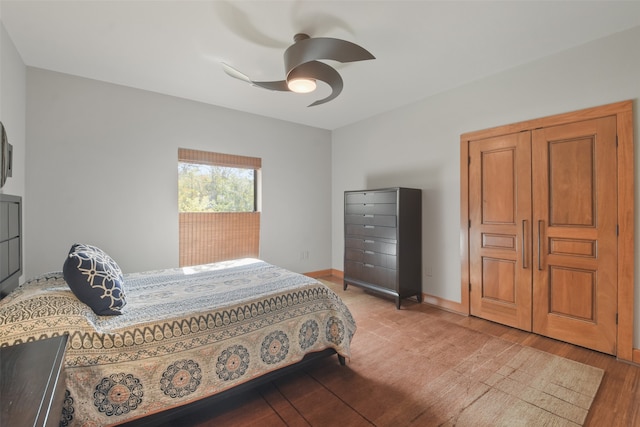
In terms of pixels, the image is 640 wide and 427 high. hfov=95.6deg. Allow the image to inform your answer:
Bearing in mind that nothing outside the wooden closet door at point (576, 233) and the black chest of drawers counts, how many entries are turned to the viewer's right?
0

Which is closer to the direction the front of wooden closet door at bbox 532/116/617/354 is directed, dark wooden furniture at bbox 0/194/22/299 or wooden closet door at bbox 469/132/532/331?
the dark wooden furniture

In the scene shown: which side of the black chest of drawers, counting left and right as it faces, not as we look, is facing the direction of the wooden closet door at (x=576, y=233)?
left

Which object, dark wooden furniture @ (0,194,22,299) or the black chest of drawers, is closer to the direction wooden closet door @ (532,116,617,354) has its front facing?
the dark wooden furniture

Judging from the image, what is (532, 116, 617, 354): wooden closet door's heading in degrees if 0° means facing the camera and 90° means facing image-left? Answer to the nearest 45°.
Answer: approximately 45°

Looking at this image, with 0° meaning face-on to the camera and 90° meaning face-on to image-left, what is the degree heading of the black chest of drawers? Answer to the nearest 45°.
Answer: approximately 45°

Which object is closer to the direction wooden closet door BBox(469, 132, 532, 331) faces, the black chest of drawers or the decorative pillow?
the decorative pillow

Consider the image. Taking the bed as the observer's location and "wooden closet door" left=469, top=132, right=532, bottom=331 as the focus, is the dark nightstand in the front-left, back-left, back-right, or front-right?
back-right

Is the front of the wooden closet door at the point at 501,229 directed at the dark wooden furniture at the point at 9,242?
yes

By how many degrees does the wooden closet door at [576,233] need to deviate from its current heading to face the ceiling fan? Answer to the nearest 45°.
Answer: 0° — it already faces it

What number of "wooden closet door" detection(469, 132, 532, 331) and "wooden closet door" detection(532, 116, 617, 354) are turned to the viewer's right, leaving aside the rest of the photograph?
0

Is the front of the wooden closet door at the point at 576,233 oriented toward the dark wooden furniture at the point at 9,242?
yes
